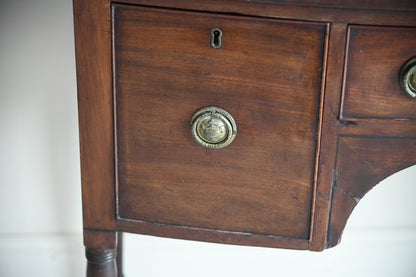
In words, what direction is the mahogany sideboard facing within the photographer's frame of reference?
facing the viewer
